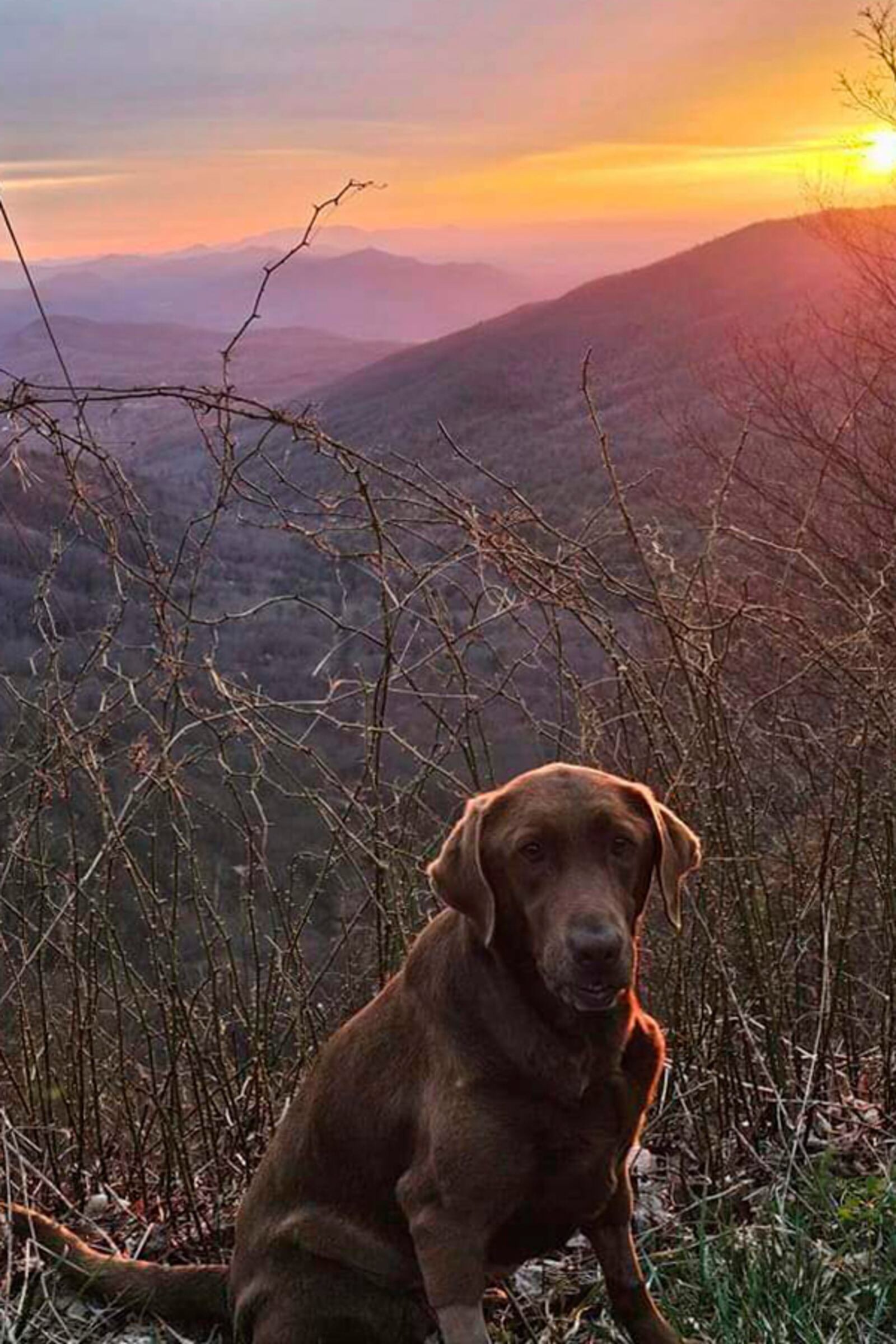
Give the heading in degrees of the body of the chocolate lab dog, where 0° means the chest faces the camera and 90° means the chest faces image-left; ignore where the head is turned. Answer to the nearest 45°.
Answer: approximately 315°
